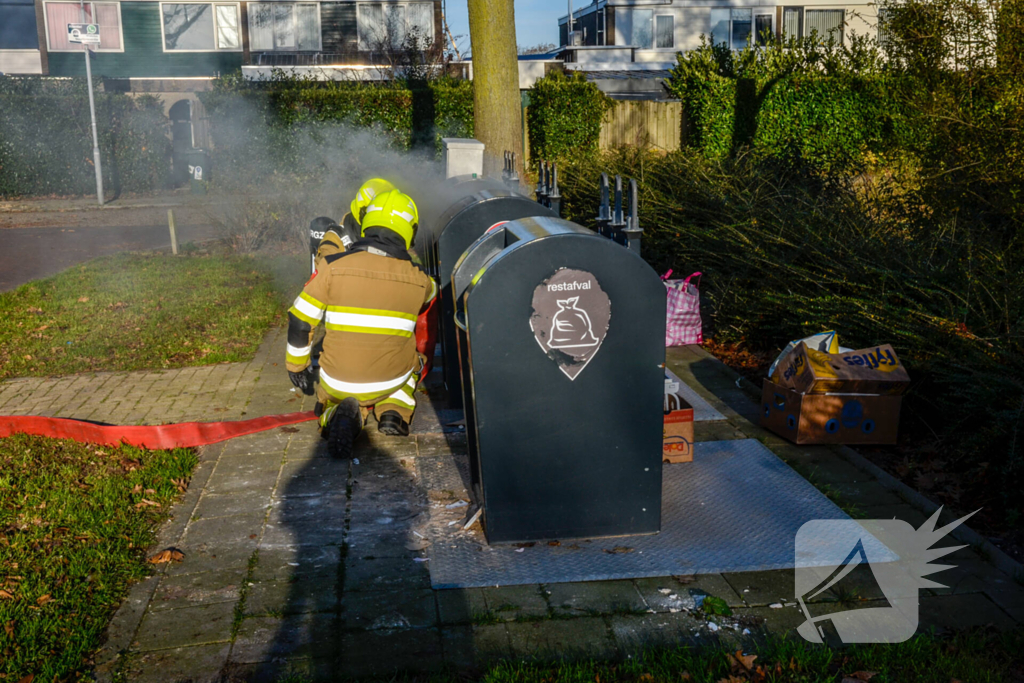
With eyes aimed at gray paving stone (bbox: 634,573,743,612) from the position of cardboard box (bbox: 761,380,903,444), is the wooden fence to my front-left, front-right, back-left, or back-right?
back-right

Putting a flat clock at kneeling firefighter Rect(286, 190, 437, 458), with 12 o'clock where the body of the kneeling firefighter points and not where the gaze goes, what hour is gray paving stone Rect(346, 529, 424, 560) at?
The gray paving stone is roughly at 6 o'clock from the kneeling firefighter.

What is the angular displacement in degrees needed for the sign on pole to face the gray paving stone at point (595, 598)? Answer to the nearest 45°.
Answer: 0° — it already faces it

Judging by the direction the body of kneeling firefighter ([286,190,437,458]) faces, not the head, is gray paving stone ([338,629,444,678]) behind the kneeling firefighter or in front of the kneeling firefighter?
behind

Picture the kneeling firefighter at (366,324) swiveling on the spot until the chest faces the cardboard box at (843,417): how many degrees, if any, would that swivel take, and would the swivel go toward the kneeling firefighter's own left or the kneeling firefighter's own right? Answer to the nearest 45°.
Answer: approximately 90° to the kneeling firefighter's own right

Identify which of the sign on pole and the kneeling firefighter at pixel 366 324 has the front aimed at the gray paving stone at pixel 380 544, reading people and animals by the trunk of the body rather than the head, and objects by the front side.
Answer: the sign on pole

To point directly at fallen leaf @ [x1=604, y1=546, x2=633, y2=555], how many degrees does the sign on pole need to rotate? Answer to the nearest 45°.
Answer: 0° — it already faces it

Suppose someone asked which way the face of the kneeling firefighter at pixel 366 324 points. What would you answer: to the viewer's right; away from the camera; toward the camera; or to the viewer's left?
away from the camera

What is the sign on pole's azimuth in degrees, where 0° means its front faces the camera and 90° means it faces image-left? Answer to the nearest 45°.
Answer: approximately 0°

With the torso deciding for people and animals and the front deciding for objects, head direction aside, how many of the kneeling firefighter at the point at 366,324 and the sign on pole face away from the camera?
1

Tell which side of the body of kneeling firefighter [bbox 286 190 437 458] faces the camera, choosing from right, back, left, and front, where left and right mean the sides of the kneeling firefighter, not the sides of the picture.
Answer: back

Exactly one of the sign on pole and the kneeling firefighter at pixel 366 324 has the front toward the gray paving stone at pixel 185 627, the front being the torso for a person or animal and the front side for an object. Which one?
the sign on pole

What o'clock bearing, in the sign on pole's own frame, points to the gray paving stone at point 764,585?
The gray paving stone is roughly at 12 o'clock from the sign on pole.

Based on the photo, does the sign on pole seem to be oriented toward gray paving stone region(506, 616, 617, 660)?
yes

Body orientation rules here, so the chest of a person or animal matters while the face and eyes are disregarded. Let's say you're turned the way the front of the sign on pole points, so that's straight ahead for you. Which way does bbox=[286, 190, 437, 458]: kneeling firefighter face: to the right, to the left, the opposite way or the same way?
the opposite way

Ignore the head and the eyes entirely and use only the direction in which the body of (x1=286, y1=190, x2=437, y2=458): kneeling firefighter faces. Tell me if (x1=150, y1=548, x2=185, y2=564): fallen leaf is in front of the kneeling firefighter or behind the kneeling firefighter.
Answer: behind

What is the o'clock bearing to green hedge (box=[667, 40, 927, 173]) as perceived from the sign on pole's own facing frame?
The green hedge is roughly at 10 o'clock from the sign on pole.
